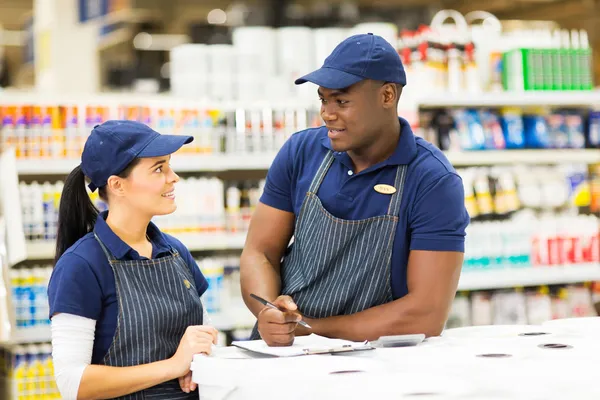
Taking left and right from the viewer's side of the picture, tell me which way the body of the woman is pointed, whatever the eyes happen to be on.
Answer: facing the viewer and to the right of the viewer

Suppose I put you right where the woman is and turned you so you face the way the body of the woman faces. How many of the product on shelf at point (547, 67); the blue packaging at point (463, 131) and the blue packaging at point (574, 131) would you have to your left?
3

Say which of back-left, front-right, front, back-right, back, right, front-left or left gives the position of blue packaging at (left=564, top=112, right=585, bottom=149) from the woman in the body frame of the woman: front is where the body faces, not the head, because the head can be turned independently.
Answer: left

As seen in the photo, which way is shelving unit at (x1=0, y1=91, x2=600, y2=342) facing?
toward the camera

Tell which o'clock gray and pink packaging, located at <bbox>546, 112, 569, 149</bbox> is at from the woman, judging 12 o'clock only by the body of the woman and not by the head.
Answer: The gray and pink packaging is roughly at 9 o'clock from the woman.

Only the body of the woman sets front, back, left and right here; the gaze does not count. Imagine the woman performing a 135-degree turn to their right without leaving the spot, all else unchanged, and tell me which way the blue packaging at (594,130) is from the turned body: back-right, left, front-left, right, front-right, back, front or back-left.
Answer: back-right

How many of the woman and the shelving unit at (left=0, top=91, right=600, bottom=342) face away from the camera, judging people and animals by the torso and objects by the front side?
0

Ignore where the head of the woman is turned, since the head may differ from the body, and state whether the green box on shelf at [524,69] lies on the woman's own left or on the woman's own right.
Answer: on the woman's own left

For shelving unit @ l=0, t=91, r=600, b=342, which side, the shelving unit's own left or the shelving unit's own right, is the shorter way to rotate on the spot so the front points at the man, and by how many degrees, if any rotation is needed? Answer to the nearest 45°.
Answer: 0° — it already faces them
